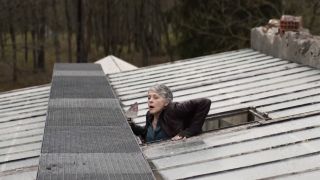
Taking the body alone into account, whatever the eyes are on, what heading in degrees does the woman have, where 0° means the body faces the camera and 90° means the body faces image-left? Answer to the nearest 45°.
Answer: approximately 45°

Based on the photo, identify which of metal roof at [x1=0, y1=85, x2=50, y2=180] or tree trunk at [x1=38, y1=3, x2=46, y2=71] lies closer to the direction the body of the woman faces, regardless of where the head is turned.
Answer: the metal roof

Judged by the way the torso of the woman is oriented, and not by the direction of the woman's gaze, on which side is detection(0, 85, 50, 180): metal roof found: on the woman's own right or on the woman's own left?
on the woman's own right

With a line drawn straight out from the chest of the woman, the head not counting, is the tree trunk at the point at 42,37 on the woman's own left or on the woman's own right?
on the woman's own right

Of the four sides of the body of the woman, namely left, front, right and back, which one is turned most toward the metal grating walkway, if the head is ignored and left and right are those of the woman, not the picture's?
front

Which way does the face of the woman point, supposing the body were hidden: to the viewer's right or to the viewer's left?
to the viewer's left
